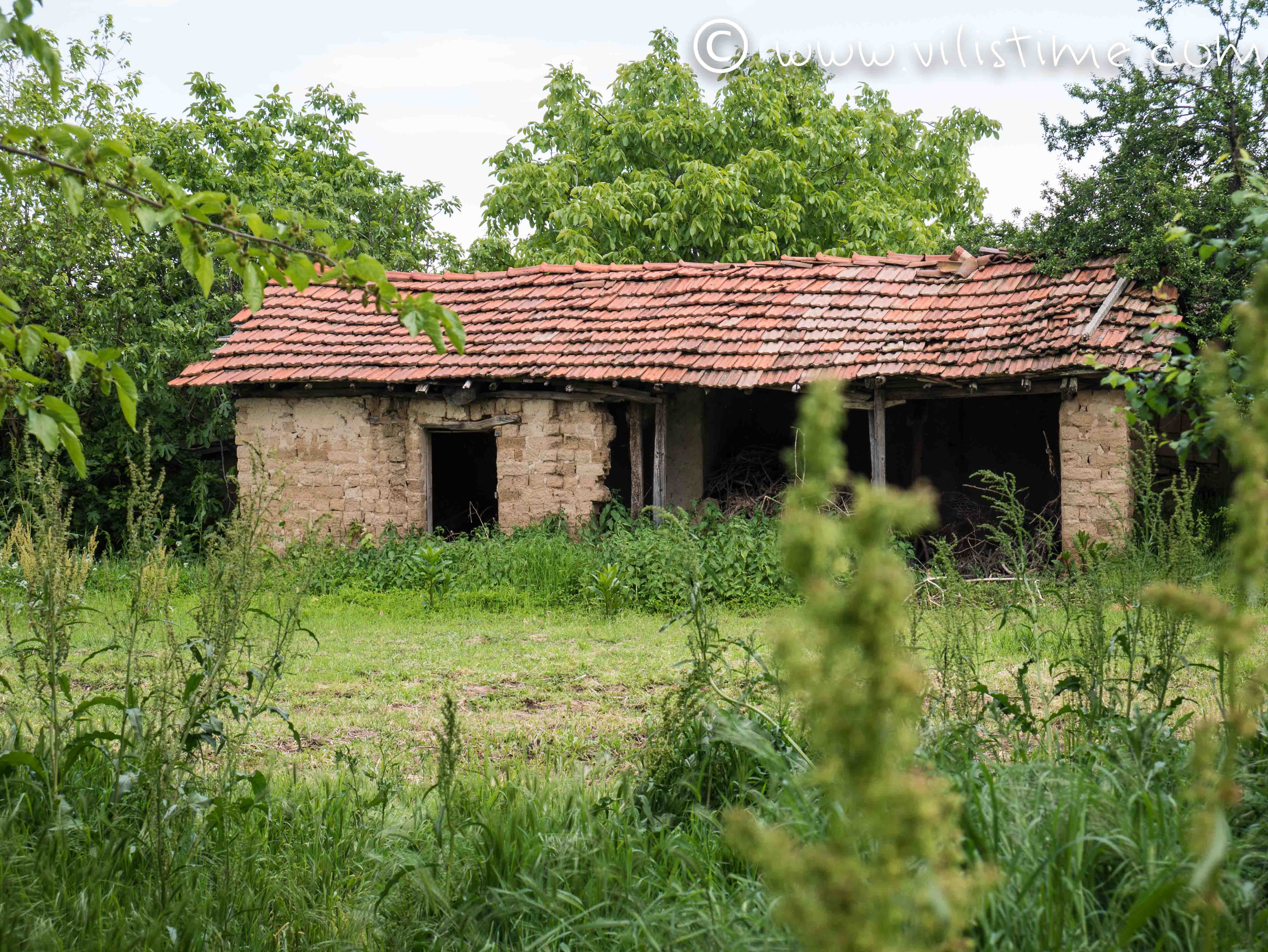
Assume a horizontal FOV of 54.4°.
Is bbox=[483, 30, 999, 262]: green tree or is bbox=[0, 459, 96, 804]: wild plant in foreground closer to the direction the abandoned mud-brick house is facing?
the wild plant in foreground

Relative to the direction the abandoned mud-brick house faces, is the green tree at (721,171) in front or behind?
behind

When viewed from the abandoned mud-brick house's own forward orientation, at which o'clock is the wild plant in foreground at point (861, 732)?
The wild plant in foreground is roughly at 12 o'clock from the abandoned mud-brick house.

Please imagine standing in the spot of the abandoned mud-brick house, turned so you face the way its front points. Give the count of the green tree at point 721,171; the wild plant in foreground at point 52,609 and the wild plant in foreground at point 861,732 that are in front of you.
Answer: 2

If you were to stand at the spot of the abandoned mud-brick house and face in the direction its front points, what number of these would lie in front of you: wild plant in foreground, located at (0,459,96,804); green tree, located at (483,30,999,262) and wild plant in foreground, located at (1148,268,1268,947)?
2

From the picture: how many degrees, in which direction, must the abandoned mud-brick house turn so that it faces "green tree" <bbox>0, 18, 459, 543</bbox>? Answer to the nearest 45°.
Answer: approximately 90° to its right

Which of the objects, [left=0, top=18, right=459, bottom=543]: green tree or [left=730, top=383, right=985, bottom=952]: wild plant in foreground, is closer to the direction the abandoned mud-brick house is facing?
the wild plant in foreground

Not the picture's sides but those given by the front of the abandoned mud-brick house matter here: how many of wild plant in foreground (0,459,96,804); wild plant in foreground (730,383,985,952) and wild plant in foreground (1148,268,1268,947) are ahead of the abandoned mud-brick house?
3

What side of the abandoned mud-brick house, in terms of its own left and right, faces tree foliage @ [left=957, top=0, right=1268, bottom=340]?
left

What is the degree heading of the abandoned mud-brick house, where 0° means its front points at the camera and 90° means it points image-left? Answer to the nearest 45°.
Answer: approximately 0°

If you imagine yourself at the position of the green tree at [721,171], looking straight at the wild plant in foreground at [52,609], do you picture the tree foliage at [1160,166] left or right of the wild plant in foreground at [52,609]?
left

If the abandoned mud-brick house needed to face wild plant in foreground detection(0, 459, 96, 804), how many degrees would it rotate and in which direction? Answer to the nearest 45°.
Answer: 0° — it already faces it
